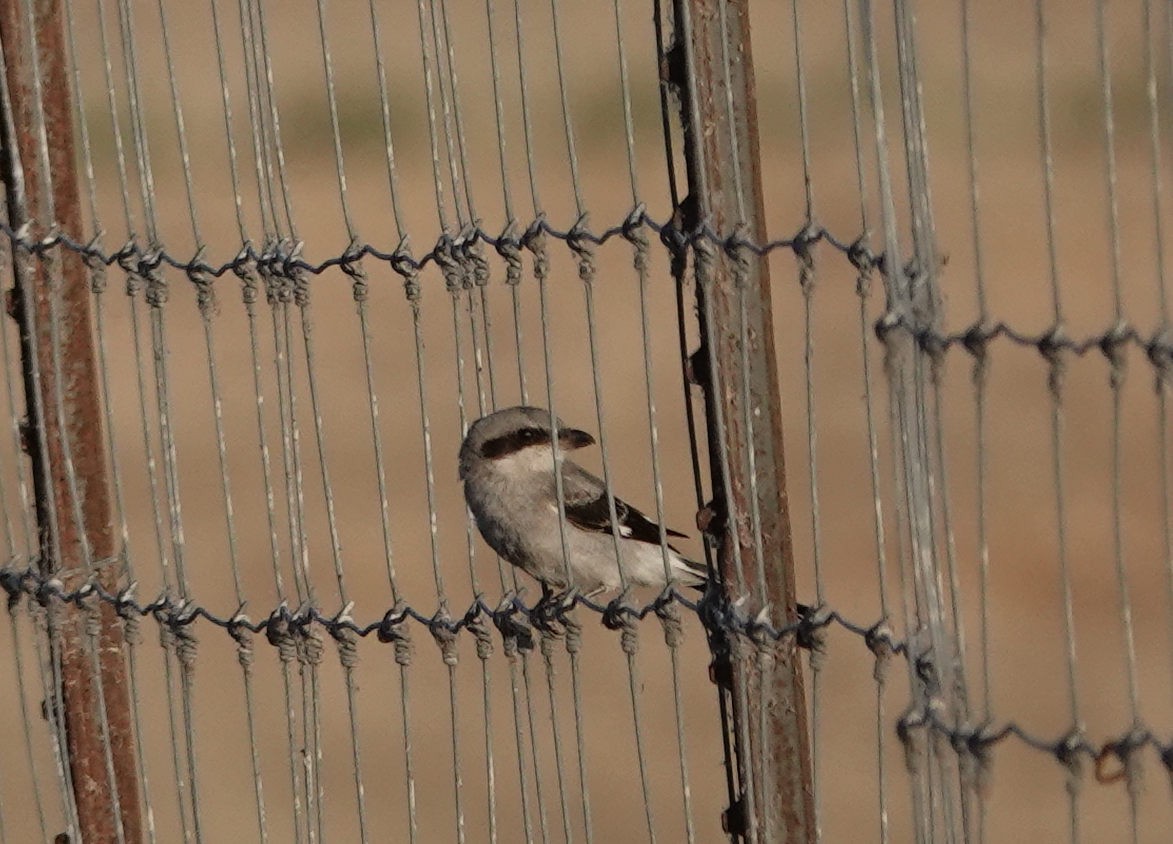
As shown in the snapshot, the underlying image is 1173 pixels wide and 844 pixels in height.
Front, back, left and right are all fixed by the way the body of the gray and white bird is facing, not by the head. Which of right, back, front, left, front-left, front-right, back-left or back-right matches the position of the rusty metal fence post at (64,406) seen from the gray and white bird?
front-left

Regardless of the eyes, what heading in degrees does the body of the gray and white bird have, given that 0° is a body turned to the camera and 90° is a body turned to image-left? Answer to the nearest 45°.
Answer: approximately 90°

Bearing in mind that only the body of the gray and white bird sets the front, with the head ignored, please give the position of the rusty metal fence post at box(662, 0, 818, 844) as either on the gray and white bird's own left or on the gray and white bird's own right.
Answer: on the gray and white bird's own left
